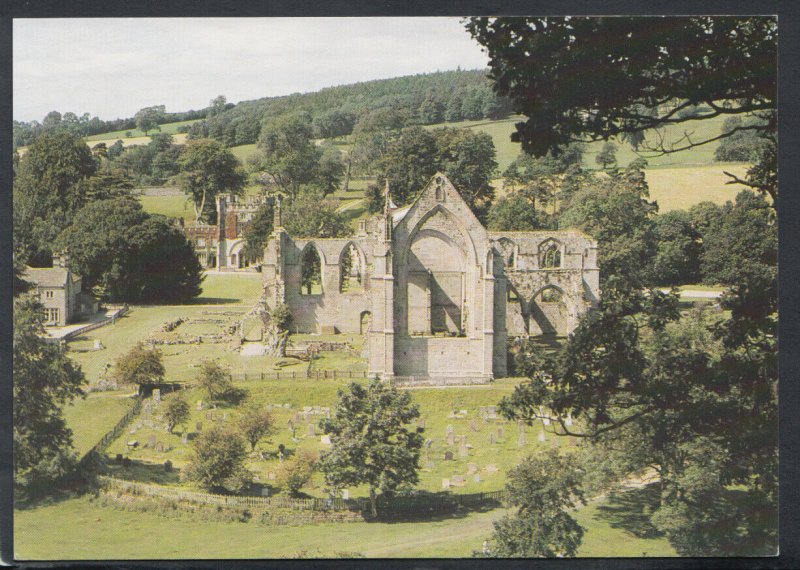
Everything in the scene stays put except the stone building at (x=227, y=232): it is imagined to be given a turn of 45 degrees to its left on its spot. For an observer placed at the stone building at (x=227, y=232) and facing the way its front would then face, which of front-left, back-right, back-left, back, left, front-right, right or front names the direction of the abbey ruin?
front

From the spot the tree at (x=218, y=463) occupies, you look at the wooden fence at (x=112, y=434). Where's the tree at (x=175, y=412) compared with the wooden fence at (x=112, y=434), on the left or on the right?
right

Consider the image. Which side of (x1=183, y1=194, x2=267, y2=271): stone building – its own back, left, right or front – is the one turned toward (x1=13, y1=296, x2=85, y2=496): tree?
front

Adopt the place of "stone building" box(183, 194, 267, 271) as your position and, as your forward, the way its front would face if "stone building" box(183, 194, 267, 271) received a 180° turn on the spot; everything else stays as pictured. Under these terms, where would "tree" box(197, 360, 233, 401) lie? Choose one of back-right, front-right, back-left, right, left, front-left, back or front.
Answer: back

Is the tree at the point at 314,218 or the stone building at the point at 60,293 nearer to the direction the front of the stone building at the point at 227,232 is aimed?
the stone building

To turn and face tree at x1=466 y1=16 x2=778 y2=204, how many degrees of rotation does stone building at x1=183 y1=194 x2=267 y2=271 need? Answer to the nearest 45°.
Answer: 0° — it already faces it

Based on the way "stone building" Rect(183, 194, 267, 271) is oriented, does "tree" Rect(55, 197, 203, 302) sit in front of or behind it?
in front

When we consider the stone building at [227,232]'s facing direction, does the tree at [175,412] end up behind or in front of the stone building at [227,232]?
in front

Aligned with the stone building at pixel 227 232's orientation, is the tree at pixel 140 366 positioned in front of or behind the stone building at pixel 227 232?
in front

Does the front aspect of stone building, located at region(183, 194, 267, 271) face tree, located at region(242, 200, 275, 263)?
no

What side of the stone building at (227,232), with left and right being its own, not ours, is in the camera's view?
front

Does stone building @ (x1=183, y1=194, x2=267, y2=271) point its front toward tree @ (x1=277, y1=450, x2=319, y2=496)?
yes

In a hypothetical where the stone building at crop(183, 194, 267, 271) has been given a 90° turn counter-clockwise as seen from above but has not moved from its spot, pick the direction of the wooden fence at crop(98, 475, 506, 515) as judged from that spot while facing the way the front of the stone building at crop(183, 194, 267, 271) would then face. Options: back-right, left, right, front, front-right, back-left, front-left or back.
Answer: right
